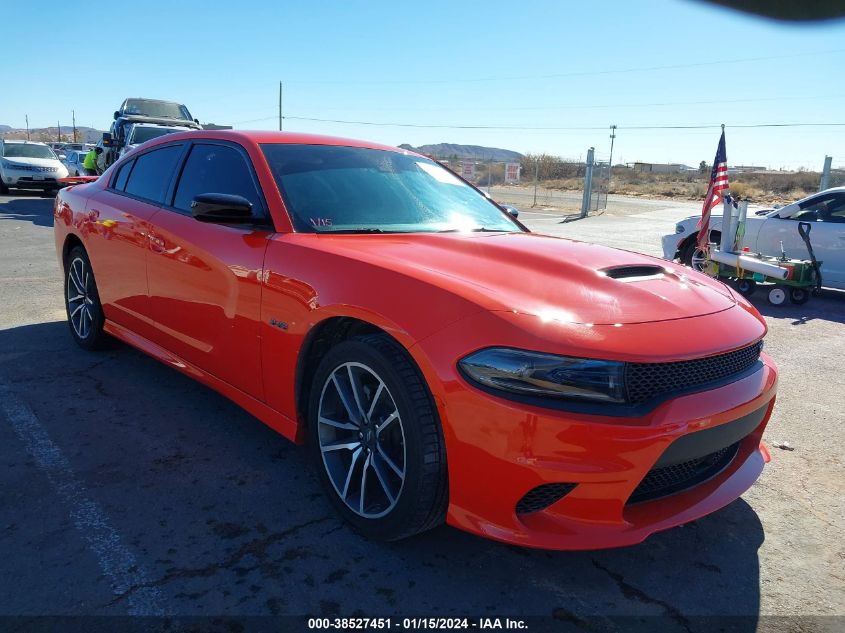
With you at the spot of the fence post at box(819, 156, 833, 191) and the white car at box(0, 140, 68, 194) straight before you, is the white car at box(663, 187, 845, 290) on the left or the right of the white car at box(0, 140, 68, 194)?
left

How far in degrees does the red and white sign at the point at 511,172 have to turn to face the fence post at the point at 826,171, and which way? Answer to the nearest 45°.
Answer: approximately 45° to its left

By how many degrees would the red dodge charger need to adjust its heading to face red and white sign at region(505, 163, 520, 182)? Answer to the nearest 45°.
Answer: approximately 135° to its left

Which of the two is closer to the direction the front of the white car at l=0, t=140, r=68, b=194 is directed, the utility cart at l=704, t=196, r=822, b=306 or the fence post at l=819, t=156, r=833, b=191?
the utility cart

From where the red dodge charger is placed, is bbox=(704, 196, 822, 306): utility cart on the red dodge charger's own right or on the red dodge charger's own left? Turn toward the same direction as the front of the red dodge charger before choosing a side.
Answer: on the red dodge charger's own left

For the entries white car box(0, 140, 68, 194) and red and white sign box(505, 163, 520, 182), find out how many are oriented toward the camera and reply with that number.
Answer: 2

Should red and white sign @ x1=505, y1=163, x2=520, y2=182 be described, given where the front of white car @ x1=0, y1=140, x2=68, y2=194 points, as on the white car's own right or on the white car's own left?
on the white car's own left

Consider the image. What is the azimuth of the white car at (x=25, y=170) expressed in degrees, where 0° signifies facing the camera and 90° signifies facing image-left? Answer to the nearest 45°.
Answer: approximately 0°

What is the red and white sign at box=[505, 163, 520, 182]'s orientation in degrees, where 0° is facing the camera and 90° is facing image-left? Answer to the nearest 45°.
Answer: approximately 0°

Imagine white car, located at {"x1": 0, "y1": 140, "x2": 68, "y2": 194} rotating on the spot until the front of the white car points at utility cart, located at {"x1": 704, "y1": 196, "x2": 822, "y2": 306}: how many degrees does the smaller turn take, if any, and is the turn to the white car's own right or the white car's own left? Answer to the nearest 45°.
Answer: approximately 45° to the white car's own left
